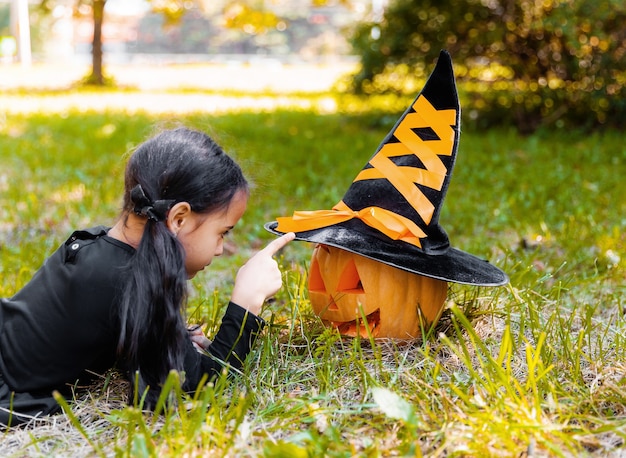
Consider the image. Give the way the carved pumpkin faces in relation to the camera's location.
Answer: facing the viewer and to the left of the viewer

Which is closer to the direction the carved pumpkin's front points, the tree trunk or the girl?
the girl

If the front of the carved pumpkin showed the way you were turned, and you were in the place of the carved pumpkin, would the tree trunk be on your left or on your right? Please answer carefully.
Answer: on your right

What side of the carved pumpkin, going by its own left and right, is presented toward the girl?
front
